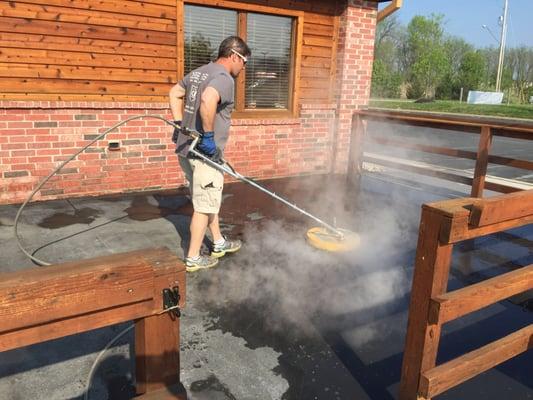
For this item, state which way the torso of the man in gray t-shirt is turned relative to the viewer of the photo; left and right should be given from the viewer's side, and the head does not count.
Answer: facing away from the viewer and to the right of the viewer

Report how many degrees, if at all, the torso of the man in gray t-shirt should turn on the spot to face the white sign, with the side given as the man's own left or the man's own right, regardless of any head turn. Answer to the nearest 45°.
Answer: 0° — they already face it

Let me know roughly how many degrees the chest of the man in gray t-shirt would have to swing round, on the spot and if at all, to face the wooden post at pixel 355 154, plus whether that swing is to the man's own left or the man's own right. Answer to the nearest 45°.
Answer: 0° — they already face it

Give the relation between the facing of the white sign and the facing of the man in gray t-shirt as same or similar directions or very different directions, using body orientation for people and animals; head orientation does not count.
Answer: very different directions

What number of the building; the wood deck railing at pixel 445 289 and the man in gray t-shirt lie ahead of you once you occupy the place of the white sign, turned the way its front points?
3

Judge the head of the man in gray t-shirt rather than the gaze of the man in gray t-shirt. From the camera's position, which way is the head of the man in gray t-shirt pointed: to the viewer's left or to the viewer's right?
to the viewer's right

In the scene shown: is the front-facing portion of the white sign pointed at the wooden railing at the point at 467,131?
yes

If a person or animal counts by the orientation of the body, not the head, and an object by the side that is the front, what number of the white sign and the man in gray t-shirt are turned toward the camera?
1

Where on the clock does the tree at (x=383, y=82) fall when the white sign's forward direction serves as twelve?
The tree is roughly at 4 o'clock from the white sign.
